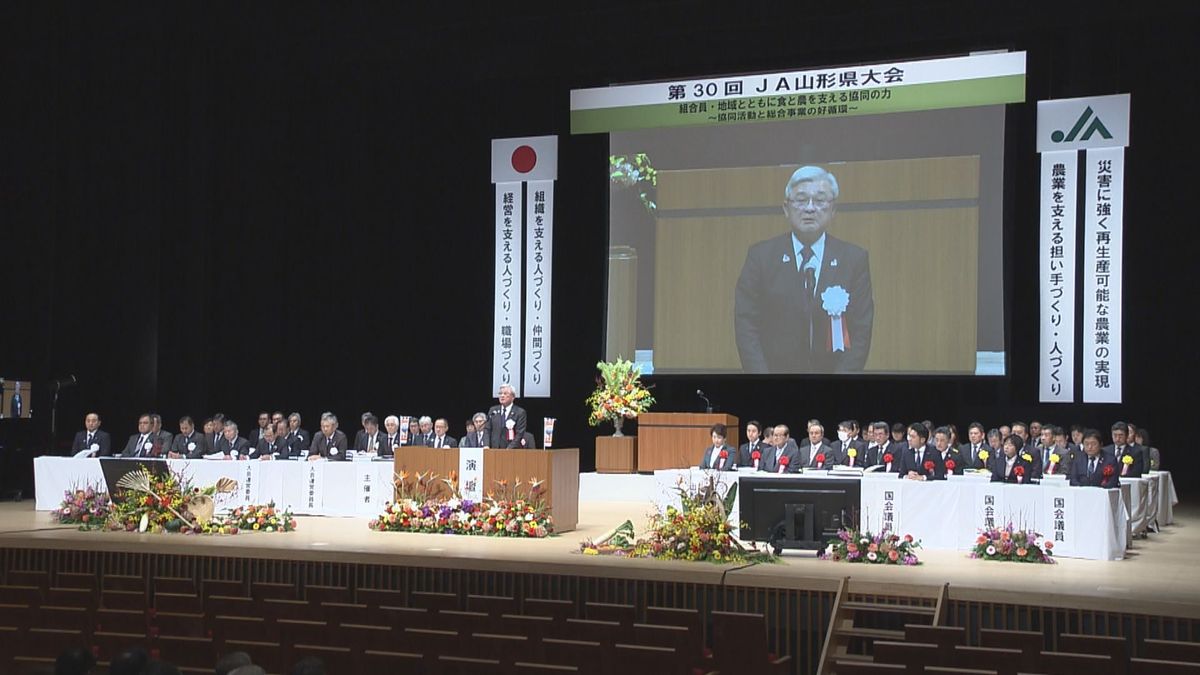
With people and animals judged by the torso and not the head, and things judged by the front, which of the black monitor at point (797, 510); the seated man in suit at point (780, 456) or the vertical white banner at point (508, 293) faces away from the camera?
the black monitor

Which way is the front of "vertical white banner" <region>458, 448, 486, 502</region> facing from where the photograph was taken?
facing the viewer

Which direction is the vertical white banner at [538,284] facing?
toward the camera

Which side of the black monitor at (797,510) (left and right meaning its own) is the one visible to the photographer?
back

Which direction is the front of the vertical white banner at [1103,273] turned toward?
toward the camera

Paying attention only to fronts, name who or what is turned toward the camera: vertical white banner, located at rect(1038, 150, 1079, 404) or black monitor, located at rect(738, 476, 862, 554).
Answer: the vertical white banner

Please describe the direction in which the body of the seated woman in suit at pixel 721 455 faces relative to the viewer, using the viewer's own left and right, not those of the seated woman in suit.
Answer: facing the viewer and to the left of the viewer

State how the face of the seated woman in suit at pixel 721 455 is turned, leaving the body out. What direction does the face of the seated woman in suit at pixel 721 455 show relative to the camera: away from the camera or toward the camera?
toward the camera

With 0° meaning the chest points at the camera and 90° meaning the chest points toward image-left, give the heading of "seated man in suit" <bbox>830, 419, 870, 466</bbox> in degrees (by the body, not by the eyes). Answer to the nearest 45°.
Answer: approximately 45°

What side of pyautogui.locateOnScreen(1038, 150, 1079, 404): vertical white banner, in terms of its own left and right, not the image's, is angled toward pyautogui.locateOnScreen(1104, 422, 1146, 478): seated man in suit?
front

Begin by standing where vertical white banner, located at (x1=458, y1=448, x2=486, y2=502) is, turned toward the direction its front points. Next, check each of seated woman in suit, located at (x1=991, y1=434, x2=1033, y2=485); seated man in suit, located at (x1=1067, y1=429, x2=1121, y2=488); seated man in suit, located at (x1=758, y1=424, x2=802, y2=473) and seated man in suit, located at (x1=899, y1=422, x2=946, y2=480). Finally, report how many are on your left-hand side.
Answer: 4

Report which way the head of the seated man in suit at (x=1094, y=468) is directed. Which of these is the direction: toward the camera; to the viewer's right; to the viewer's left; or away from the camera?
toward the camera

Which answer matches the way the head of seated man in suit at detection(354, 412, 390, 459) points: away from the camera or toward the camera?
toward the camera

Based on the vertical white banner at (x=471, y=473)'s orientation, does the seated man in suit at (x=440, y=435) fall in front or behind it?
behind

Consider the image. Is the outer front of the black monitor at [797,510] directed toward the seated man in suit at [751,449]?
yes

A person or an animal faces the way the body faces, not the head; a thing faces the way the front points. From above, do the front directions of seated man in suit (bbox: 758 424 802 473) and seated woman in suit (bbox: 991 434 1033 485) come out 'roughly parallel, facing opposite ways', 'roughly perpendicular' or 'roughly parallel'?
roughly parallel

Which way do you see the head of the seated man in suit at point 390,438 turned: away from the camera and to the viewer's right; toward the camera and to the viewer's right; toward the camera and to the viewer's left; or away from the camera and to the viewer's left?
toward the camera and to the viewer's right
